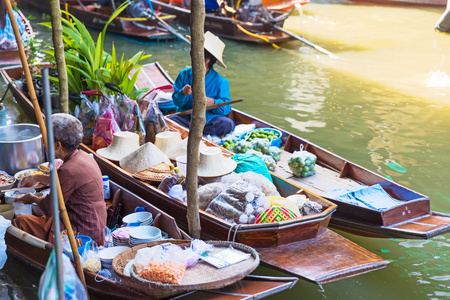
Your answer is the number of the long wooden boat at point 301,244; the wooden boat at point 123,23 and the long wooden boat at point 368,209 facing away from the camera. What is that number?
0

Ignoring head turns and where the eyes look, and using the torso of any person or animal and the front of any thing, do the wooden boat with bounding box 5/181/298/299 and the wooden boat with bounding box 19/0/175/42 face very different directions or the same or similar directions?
same or similar directions

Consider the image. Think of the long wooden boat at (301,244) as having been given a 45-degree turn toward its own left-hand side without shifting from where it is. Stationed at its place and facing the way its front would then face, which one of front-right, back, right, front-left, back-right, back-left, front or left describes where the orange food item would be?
back-right

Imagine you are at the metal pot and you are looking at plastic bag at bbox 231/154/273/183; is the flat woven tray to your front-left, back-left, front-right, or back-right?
front-right

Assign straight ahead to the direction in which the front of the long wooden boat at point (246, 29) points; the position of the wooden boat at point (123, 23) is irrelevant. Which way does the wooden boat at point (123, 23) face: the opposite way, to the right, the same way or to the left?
the same way

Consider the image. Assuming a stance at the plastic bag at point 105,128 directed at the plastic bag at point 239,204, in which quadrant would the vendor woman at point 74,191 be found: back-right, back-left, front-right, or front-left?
front-right

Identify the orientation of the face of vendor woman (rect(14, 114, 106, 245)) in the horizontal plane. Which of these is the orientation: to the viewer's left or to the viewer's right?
to the viewer's left

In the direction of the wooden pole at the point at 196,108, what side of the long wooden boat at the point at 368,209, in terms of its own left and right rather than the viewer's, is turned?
right

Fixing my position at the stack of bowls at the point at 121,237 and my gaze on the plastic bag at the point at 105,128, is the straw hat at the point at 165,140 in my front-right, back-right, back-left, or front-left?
front-right

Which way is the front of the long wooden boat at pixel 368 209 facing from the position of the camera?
facing the viewer and to the right of the viewer

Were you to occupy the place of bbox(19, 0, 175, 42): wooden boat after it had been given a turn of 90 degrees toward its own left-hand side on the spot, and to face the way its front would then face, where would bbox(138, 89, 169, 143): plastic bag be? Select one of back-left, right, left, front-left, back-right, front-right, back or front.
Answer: front-left

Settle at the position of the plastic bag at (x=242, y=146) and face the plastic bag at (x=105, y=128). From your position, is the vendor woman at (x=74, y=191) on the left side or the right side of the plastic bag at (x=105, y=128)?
left
